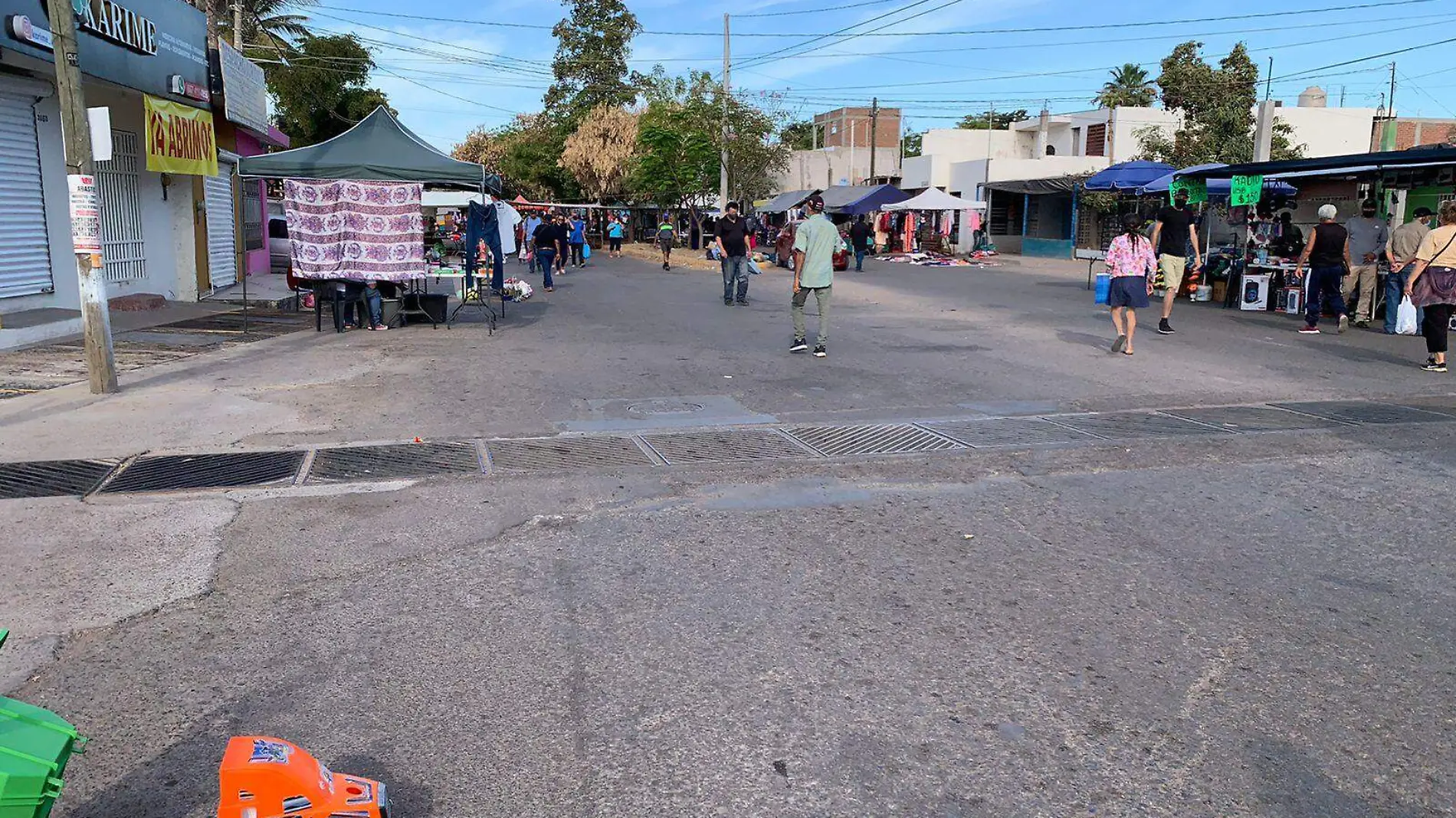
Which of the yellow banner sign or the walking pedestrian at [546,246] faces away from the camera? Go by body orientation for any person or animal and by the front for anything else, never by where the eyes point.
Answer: the walking pedestrian

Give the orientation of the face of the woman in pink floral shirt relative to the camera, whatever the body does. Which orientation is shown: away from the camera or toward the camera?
away from the camera

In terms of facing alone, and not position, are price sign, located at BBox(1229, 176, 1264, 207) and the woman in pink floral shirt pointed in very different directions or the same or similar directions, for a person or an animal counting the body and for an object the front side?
very different directions

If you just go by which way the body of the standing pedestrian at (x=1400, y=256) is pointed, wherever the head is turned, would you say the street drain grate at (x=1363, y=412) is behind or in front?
behind

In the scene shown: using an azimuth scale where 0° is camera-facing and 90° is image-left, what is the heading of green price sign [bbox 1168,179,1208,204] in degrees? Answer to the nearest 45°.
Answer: approximately 0°

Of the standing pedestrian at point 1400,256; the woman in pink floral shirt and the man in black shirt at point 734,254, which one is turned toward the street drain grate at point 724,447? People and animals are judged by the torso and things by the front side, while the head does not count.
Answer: the man in black shirt

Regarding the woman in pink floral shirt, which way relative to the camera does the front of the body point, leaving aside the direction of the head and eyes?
away from the camera

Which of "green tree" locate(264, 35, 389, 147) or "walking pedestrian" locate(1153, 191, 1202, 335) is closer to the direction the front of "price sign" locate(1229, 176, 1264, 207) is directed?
the walking pedestrian

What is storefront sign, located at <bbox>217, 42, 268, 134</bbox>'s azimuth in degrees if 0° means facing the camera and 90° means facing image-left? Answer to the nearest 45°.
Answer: approximately 315°

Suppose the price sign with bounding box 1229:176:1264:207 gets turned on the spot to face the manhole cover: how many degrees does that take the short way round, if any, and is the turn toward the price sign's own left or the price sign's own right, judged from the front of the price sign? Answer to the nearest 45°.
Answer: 0° — it already faces it

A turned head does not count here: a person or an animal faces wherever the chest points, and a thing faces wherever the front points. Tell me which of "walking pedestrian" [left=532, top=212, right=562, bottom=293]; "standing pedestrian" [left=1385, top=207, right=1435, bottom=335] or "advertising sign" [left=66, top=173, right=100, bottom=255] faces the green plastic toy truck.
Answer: the advertising sign

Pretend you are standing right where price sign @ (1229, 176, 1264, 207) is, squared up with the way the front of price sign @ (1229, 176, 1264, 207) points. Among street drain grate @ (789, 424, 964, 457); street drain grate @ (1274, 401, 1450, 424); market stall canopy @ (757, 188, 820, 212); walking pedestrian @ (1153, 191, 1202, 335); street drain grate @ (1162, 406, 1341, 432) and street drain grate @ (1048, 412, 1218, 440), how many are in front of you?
5

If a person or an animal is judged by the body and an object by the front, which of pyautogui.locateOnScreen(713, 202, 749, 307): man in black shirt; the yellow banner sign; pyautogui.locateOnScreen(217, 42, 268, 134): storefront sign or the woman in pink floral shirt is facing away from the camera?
the woman in pink floral shirt

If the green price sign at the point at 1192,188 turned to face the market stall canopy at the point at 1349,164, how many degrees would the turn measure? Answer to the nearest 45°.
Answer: approximately 45° to its left
